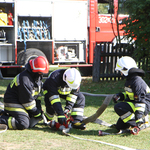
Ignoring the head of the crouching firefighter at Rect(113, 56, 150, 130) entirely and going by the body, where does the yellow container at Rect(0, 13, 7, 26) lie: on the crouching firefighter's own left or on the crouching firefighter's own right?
on the crouching firefighter's own right

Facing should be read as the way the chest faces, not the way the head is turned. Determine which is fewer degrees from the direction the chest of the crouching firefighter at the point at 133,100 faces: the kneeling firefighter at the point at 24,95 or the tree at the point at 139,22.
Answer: the kneeling firefighter

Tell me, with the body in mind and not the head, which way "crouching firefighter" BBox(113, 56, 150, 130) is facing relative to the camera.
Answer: to the viewer's left

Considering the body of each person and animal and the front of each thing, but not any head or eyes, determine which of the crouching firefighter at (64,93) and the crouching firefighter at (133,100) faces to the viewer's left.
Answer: the crouching firefighter at (133,100)

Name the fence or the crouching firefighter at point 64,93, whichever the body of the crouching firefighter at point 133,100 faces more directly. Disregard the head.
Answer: the crouching firefighter

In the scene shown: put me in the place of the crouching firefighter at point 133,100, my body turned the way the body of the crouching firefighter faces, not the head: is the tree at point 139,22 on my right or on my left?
on my right

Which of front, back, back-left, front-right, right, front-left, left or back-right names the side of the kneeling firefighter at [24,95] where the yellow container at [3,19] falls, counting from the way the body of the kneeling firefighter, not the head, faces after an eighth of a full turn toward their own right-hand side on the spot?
back-left

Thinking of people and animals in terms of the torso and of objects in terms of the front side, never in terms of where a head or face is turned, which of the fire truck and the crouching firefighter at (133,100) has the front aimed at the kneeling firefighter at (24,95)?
the crouching firefighter

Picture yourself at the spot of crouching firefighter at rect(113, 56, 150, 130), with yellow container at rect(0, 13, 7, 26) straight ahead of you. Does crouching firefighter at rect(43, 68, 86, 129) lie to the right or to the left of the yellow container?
left

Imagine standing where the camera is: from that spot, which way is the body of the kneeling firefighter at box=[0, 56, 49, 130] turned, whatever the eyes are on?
to the viewer's right

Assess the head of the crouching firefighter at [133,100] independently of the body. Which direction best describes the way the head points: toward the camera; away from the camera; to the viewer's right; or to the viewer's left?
to the viewer's left

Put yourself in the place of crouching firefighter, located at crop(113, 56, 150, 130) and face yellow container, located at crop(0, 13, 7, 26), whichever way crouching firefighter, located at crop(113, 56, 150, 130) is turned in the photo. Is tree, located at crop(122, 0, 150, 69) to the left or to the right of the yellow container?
right
